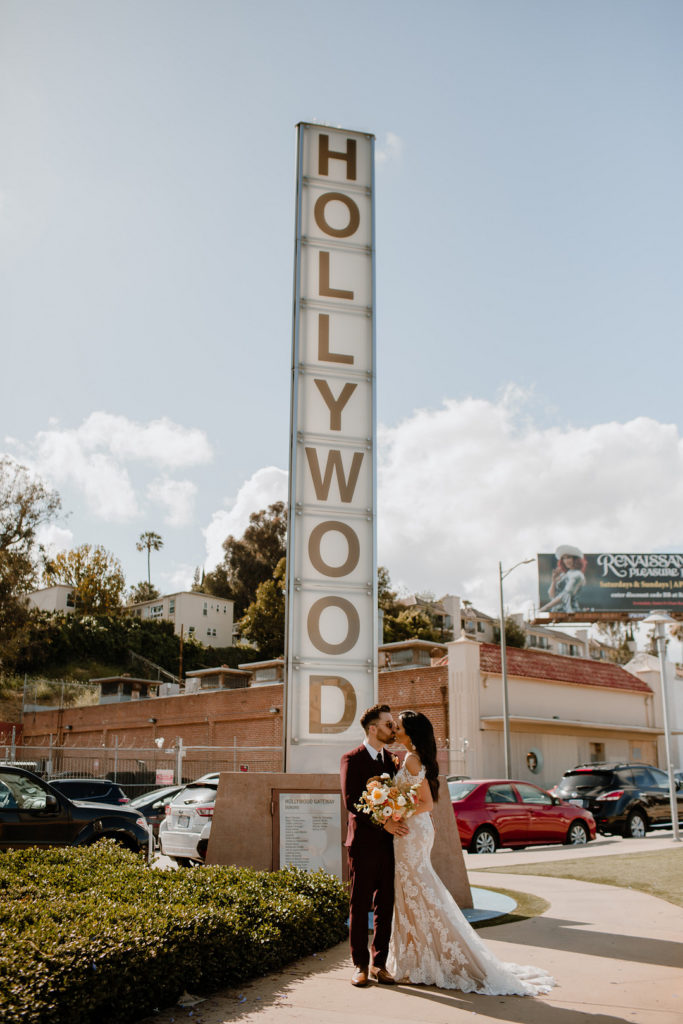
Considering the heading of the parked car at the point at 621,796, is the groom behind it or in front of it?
behind

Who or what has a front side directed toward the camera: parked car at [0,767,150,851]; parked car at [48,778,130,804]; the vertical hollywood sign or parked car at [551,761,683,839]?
the vertical hollywood sign

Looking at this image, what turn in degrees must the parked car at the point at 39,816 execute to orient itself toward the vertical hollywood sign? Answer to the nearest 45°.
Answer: approximately 45° to its right

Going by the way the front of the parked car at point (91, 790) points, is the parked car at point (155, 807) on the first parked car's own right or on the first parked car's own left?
on the first parked car's own right

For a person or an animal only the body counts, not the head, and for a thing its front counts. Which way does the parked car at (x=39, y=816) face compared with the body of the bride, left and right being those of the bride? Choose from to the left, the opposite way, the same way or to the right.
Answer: the opposite way

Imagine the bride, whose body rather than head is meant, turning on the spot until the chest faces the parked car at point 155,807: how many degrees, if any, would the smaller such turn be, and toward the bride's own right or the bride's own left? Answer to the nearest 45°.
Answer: approximately 45° to the bride's own right

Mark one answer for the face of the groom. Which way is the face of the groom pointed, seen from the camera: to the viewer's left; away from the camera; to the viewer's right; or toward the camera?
to the viewer's right

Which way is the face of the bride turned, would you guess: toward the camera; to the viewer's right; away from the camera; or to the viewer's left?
to the viewer's left

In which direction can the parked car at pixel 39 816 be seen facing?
to the viewer's right

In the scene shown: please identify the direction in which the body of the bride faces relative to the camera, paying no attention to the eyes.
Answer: to the viewer's left

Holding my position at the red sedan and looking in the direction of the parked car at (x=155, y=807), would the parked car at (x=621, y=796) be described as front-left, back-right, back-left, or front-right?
back-right
